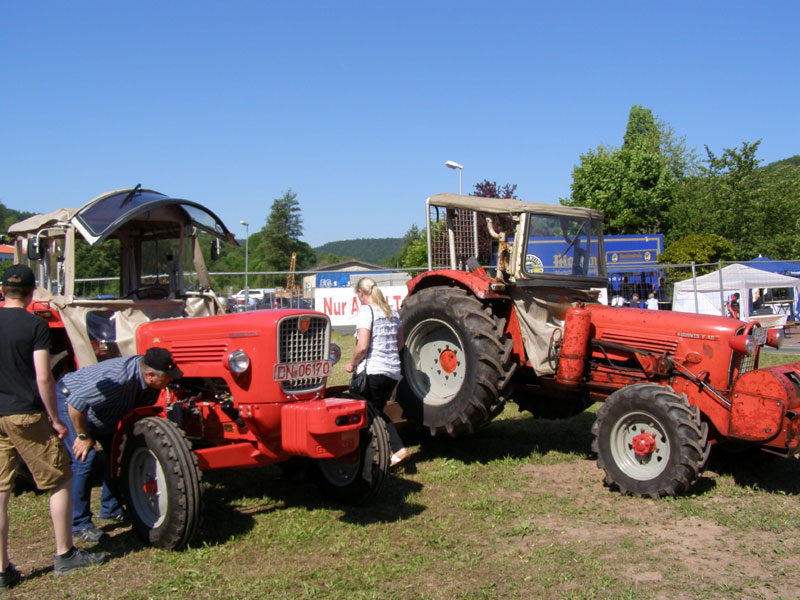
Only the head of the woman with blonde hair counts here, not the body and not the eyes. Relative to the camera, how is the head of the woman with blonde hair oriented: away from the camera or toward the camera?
away from the camera

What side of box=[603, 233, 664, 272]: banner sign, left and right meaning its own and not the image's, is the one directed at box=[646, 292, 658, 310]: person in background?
front

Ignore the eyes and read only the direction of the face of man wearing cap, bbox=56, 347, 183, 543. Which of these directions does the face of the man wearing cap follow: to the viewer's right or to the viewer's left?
to the viewer's right

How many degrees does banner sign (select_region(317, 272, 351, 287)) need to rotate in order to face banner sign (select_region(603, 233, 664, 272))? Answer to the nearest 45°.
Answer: approximately 90° to its left

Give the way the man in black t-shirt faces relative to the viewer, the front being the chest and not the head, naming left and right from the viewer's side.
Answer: facing away from the viewer and to the right of the viewer

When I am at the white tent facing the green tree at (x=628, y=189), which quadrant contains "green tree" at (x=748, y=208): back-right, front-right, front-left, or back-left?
front-right

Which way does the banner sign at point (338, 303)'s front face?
toward the camera

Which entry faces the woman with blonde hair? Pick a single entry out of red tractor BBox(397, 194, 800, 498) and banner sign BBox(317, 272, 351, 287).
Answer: the banner sign

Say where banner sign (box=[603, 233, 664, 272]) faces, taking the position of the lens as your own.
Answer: facing the viewer

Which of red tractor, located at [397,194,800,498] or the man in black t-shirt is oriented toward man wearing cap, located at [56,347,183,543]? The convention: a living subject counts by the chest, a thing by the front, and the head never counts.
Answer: the man in black t-shirt

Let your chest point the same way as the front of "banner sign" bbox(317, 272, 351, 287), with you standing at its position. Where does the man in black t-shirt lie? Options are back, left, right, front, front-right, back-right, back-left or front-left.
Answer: front

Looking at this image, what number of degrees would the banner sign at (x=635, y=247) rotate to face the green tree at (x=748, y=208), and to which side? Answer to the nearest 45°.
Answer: approximately 135° to its left

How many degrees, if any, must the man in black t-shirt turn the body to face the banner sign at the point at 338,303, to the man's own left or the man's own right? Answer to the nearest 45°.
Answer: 0° — they already face it

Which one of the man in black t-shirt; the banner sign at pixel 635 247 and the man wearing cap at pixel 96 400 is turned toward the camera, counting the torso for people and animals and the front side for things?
the banner sign

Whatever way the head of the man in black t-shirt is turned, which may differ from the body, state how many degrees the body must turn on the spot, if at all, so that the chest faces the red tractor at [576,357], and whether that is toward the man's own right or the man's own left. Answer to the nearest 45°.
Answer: approximately 45° to the man's own right

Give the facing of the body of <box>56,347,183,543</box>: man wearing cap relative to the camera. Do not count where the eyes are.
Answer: to the viewer's right

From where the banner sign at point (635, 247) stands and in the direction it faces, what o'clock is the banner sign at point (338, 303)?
the banner sign at point (338, 303) is roughly at 1 o'clock from the banner sign at point (635, 247).
